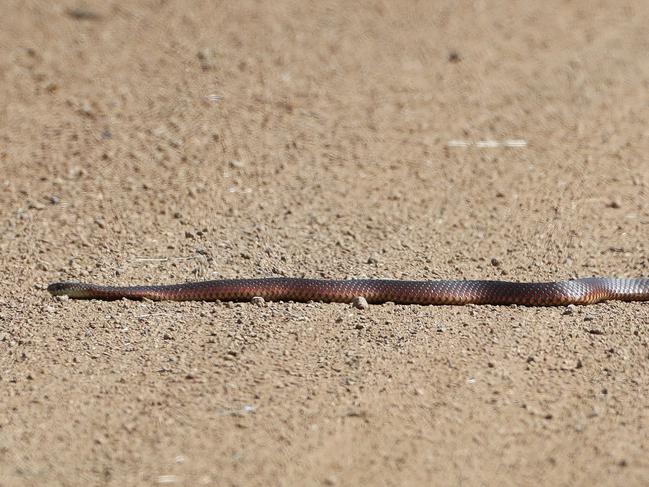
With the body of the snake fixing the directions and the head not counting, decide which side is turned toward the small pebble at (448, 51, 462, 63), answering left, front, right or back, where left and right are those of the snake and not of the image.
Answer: right

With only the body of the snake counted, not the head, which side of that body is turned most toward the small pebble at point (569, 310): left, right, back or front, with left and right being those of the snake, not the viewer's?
back

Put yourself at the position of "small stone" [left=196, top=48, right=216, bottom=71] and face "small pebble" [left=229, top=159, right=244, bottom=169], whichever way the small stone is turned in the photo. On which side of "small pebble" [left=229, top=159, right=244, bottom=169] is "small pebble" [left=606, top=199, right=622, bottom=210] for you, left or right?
left

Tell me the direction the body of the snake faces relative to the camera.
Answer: to the viewer's left

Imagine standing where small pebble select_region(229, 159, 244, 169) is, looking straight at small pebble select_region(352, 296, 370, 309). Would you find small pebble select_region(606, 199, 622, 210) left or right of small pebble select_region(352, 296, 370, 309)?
left

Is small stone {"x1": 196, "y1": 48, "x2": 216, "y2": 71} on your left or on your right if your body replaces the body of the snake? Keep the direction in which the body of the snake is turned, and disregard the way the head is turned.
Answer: on your right
